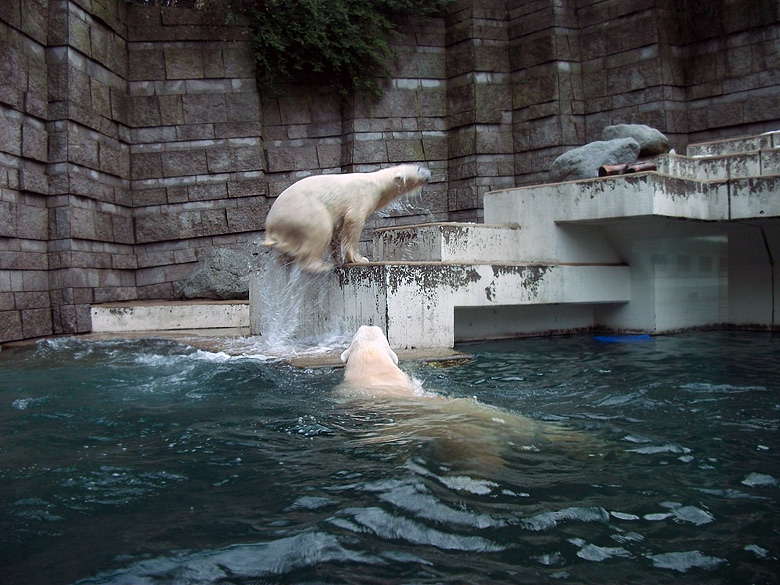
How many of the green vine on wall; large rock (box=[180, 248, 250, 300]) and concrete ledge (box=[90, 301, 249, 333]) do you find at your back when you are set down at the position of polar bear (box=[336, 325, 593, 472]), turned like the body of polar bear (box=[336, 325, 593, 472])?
0

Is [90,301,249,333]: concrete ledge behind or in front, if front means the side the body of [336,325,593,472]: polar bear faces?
in front

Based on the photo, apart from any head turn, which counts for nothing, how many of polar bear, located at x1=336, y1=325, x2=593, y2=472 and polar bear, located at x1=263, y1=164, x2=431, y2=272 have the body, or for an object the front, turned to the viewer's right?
1

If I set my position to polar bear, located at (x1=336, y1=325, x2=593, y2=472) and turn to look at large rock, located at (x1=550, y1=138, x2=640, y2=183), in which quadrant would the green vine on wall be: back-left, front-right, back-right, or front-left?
front-left

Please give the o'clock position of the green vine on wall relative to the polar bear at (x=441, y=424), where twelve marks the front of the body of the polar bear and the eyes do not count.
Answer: The green vine on wall is roughly at 1 o'clock from the polar bear.

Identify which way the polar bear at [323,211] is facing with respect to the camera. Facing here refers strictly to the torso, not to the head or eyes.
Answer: to the viewer's right

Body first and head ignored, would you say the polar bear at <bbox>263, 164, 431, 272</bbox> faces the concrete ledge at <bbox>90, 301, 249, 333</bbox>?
no

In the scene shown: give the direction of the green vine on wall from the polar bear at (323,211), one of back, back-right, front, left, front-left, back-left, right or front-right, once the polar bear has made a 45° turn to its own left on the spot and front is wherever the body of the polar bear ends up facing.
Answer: front-left

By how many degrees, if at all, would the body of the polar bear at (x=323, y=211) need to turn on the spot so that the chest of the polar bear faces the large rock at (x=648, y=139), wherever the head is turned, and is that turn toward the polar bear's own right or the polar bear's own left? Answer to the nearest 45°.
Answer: approximately 45° to the polar bear's own left

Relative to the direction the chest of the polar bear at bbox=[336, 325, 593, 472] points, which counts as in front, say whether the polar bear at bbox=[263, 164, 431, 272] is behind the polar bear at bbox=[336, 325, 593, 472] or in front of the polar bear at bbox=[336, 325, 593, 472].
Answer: in front

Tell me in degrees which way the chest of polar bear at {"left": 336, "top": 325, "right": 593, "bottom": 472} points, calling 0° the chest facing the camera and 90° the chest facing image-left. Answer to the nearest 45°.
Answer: approximately 135°
